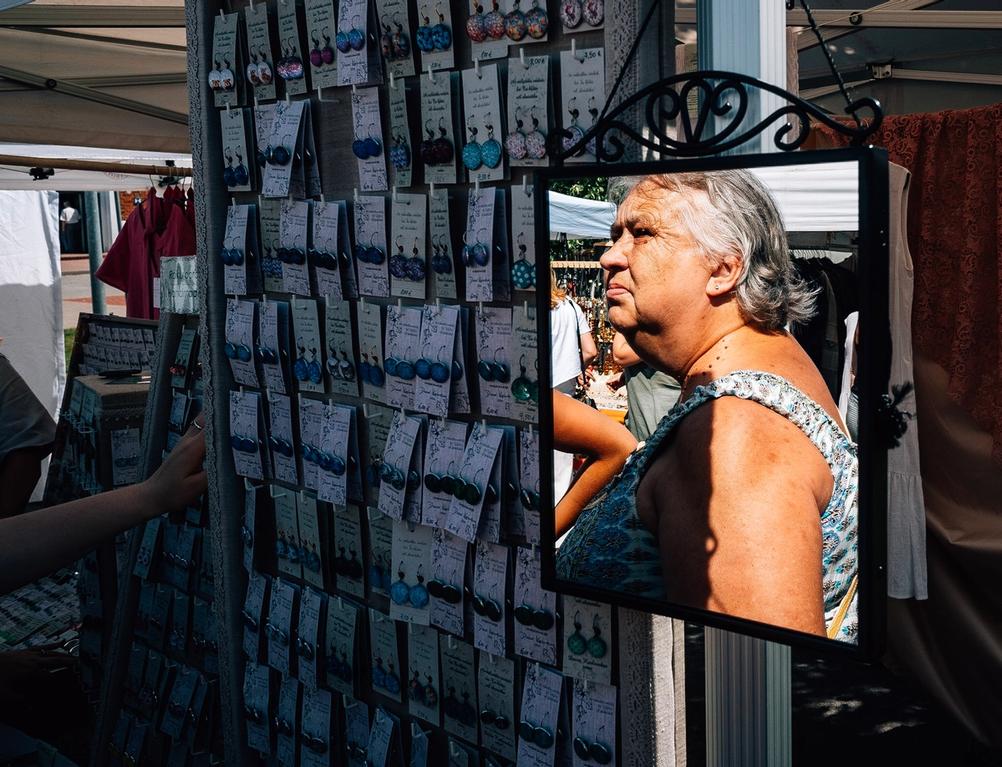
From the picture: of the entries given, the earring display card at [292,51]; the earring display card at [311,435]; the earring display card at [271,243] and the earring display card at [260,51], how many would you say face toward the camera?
4

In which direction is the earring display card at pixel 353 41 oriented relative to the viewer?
toward the camera

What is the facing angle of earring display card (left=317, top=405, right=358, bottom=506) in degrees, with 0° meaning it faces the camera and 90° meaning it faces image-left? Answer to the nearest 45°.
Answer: approximately 45°

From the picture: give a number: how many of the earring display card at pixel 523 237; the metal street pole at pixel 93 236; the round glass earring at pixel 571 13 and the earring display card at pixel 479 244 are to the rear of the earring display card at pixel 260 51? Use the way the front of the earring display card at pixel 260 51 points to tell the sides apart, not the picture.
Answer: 1

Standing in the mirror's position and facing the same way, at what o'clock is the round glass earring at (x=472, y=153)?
The round glass earring is roughly at 3 o'clock from the mirror.

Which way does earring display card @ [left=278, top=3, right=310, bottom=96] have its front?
toward the camera

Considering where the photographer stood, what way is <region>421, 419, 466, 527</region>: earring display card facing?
facing the viewer

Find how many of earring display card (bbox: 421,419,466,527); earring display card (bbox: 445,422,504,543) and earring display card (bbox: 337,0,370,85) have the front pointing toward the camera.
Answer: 3

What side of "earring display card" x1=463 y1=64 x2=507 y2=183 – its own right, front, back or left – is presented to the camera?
front

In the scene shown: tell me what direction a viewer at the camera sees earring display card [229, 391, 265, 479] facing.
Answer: facing the viewer
